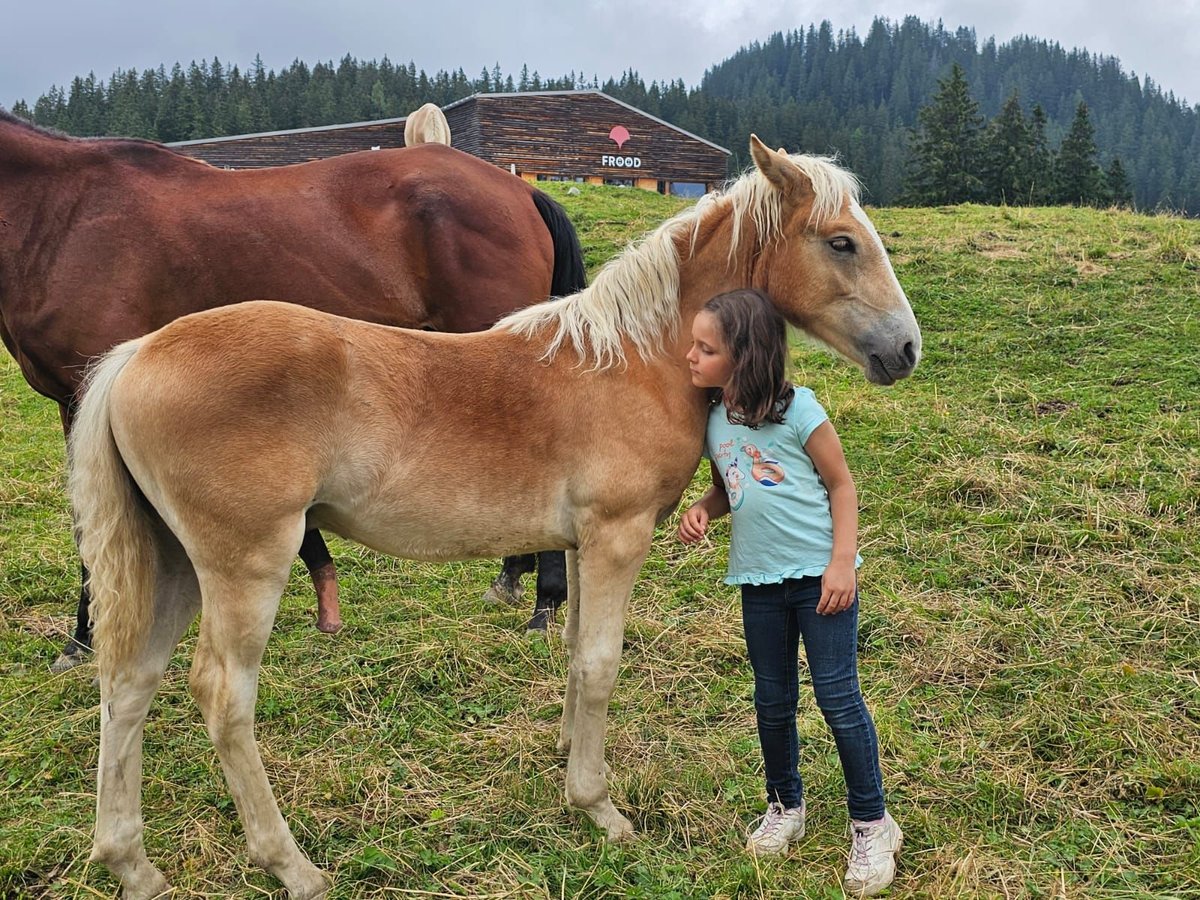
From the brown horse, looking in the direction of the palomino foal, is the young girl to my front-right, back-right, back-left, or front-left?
front-left

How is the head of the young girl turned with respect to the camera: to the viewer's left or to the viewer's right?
to the viewer's left

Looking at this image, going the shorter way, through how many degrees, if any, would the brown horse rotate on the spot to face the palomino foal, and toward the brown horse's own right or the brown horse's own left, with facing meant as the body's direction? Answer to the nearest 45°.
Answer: approximately 90° to the brown horse's own left

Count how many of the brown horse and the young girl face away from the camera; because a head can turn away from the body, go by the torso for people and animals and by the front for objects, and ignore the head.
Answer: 0

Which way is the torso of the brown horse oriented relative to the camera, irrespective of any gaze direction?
to the viewer's left

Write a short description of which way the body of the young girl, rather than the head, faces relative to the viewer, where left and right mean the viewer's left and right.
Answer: facing the viewer and to the left of the viewer

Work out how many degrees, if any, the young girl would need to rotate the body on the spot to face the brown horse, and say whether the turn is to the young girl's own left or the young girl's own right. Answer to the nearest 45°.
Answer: approximately 90° to the young girl's own right

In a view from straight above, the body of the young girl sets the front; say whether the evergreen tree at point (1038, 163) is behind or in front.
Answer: behind

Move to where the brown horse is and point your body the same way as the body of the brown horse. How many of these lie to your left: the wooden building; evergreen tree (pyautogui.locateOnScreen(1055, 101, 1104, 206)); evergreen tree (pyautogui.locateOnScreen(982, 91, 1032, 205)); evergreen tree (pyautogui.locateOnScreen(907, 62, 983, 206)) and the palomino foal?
1
